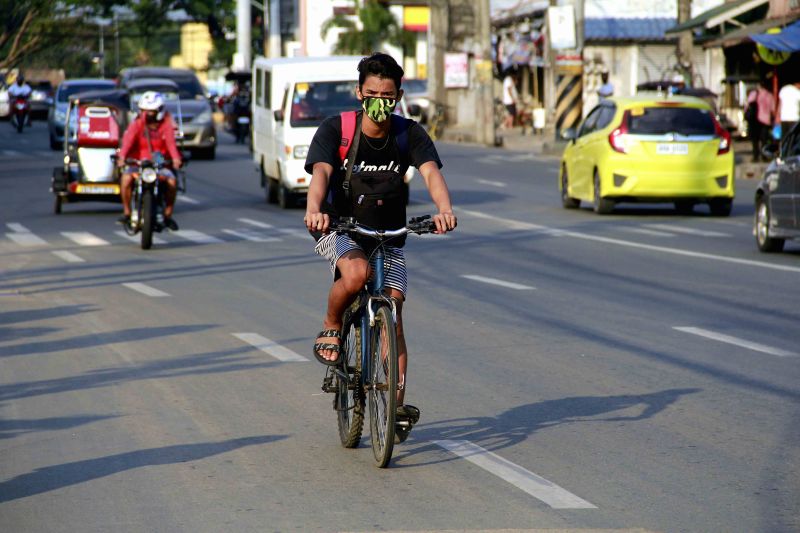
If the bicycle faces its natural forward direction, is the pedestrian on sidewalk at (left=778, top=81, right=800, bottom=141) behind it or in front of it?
behind

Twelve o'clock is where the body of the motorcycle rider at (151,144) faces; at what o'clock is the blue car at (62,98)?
The blue car is roughly at 6 o'clock from the motorcycle rider.

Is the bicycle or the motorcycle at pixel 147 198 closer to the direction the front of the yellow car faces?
the motorcycle

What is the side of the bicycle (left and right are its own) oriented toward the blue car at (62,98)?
back

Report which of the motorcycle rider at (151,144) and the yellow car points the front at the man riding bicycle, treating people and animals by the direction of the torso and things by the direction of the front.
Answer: the motorcycle rider

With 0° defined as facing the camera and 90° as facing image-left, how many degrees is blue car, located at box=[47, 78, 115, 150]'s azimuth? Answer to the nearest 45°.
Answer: approximately 0°

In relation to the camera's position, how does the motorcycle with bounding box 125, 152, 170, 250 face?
facing the viewer

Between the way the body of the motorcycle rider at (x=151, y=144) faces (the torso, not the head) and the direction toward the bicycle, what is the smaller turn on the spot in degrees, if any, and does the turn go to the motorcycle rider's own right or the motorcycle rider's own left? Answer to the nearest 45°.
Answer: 0° — they already face it

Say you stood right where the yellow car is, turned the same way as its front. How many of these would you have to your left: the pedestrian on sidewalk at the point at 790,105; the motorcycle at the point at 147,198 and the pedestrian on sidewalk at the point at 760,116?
1

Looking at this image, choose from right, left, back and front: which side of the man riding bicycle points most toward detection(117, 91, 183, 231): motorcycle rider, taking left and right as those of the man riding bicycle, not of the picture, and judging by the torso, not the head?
back

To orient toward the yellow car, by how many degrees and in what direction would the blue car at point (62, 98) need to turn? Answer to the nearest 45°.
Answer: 0° — it already faces it

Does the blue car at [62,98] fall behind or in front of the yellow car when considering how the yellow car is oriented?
in front

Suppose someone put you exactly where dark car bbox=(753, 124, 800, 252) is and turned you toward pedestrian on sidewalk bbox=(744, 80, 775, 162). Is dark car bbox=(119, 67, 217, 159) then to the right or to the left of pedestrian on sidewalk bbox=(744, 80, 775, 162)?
left

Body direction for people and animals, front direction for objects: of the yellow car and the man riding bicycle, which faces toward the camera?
the man riding bicycle
